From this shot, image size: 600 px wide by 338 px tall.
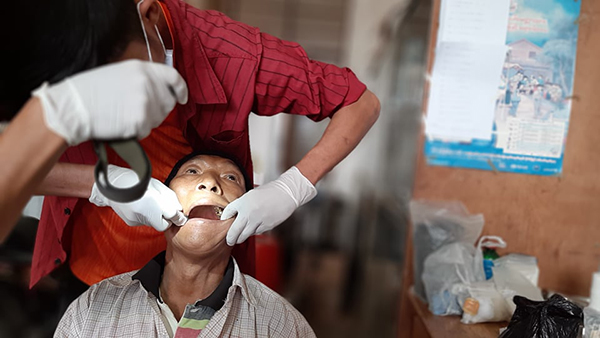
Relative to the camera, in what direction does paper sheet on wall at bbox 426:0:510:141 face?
facing the viewer

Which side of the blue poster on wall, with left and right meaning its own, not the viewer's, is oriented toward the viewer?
front

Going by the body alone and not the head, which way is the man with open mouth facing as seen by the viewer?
toward the camera

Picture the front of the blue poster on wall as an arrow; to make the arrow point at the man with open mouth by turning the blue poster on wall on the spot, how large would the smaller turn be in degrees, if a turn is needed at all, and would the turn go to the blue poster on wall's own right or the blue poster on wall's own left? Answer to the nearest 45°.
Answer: approximately 45° to the blue poster on wall's own right

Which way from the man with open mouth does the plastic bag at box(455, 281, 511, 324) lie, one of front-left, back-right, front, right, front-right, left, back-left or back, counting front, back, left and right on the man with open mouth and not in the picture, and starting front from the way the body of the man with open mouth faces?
left

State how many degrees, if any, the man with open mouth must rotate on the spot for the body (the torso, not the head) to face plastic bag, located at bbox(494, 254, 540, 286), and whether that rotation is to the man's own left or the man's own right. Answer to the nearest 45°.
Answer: approximately 90° to the man's own left

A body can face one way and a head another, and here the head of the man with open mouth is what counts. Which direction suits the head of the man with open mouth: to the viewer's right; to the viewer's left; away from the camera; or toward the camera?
toward the camera

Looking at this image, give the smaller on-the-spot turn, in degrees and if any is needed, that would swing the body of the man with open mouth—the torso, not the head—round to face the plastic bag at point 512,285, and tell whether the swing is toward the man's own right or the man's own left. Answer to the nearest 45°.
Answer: approximately 90° to the man's own left

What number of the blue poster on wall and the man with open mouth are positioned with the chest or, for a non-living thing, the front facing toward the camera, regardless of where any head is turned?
2

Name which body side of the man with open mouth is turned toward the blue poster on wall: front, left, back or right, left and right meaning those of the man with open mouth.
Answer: left

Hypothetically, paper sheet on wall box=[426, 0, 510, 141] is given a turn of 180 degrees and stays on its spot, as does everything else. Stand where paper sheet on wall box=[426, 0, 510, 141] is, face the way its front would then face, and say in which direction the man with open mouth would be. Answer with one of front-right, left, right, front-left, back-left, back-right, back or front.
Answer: back-left
